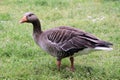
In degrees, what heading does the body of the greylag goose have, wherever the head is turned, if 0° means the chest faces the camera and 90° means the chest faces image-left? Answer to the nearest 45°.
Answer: approximately 90°
